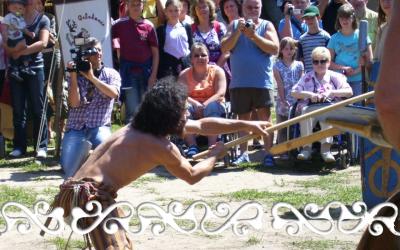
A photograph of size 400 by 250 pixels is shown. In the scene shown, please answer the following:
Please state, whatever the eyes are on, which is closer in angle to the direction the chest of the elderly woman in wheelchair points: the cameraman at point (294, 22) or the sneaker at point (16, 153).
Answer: the sneaker

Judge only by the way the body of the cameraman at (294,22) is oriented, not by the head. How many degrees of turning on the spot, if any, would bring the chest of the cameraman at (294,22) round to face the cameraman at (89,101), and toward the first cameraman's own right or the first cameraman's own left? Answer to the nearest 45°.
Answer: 0° — they already face them

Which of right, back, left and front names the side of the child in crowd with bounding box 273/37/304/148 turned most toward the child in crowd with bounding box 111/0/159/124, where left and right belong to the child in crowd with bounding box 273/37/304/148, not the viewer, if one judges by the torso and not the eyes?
right

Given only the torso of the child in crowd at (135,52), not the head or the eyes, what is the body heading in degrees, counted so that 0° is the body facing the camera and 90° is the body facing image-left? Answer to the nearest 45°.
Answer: approximately 0°

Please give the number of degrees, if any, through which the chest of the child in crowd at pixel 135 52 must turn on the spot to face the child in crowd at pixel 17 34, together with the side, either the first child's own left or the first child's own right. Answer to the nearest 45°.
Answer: approximately 90° to the first child's own right

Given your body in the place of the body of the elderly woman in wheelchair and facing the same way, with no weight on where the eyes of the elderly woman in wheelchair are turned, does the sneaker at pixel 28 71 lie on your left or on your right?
on your right

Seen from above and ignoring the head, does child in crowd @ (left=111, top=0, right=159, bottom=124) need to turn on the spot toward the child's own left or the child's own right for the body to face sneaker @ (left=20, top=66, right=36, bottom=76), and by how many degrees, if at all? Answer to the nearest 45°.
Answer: approximately 90° to the child's own right

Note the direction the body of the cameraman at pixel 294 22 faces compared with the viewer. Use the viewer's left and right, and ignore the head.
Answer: facing the viewer and to the left of the viewer

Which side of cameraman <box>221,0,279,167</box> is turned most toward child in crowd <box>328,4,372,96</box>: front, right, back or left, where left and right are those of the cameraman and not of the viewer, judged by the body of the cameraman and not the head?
left

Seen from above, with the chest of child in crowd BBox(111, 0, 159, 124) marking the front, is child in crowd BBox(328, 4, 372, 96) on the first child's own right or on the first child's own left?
on the first child's own left
